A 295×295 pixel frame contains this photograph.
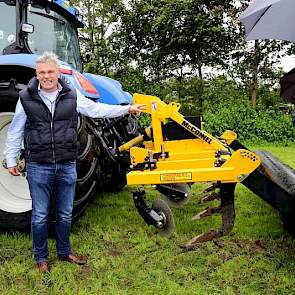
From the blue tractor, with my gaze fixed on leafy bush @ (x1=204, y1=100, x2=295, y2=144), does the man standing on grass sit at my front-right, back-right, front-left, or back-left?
back-right

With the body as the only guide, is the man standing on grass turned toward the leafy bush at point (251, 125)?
no

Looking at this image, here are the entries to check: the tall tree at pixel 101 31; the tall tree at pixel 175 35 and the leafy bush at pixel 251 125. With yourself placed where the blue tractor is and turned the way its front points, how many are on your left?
0

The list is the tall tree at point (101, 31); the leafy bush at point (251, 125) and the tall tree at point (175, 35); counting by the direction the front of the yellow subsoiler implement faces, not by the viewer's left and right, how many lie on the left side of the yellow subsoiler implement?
0

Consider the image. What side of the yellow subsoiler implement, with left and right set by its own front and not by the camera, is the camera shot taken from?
left

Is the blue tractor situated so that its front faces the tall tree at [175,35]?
no

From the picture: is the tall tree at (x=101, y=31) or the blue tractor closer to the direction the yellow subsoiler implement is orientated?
the blue tractor

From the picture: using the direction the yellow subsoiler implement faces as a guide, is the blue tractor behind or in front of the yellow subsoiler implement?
in front

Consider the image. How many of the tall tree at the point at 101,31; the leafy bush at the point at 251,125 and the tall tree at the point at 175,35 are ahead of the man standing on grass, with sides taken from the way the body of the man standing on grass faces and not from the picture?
0

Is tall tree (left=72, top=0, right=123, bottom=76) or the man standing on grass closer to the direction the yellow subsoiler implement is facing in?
the man standing on grass

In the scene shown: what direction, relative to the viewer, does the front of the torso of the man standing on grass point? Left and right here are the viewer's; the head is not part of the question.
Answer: facing the viewer

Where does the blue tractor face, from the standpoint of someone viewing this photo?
facing away from the viewer and to the left of the viewer

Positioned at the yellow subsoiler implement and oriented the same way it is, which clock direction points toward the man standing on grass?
The man standing on grass is roughly at 11 o'clock from the yellow subsoiler implement.

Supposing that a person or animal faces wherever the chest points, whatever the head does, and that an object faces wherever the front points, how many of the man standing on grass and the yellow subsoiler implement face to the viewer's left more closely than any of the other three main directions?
1

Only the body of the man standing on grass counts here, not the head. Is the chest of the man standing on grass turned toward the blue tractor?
no

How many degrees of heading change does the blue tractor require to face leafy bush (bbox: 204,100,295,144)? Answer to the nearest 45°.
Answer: approximately 90° to its right

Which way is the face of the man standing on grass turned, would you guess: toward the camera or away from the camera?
toward the camera

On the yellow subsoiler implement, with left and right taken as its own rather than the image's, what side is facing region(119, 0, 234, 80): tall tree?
right

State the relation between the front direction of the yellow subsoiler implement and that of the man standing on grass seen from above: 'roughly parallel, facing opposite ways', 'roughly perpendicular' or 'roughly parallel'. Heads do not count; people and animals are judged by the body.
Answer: roughly perpendicular
